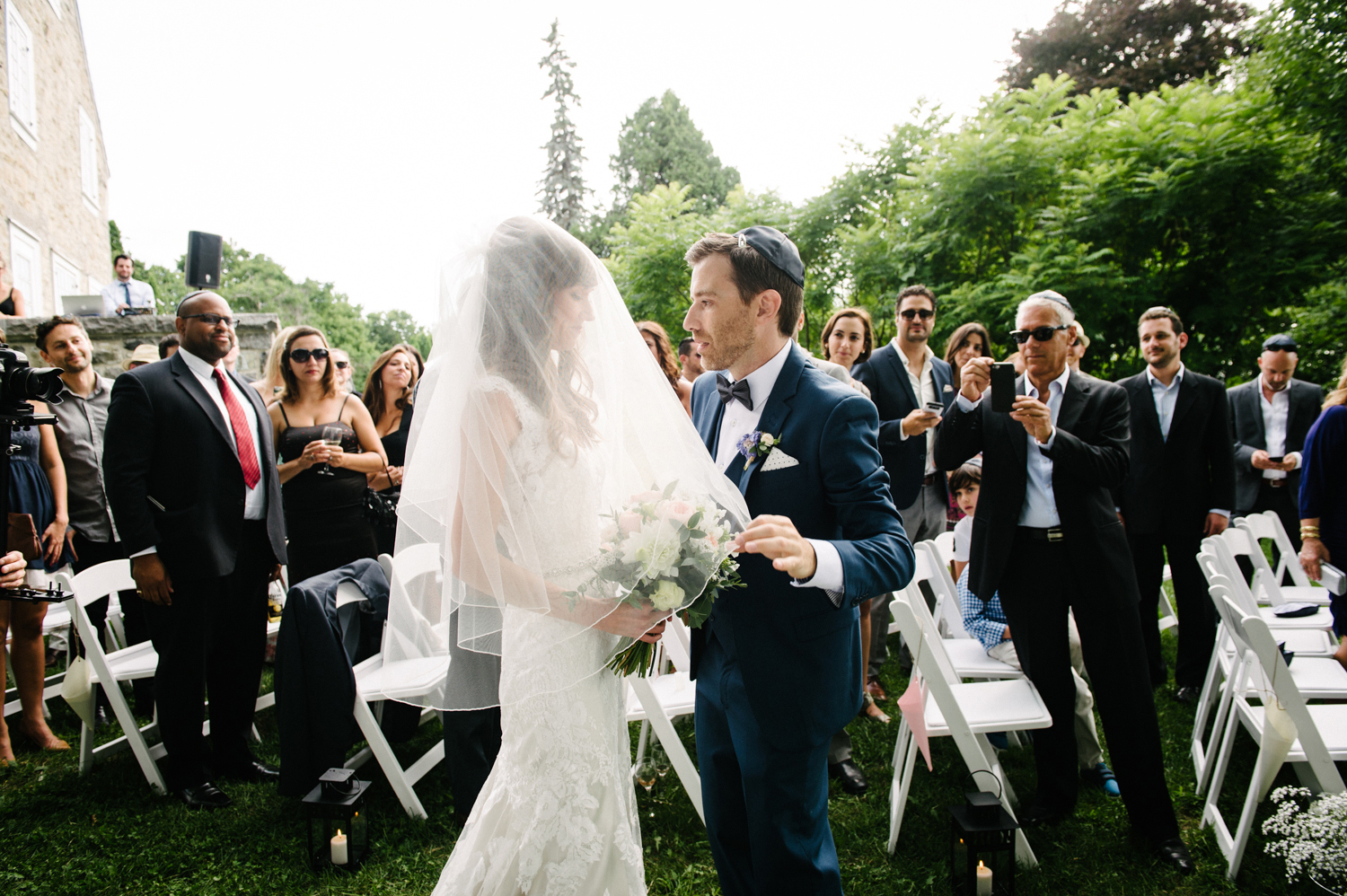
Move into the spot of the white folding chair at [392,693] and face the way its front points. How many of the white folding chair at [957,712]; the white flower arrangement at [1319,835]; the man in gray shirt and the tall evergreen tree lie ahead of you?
2

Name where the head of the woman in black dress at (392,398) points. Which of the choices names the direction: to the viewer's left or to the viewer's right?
to the viewer's right

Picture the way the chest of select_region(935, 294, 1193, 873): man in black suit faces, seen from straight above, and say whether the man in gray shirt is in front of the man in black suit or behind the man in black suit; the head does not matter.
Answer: in front

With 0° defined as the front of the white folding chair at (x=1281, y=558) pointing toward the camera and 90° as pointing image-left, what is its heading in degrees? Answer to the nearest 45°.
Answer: approximately 315°

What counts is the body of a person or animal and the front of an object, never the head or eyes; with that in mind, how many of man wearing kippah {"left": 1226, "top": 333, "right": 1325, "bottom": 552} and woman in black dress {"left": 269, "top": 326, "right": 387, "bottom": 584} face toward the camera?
2

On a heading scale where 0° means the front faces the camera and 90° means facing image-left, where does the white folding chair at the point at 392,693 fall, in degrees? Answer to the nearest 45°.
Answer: approximately 315°

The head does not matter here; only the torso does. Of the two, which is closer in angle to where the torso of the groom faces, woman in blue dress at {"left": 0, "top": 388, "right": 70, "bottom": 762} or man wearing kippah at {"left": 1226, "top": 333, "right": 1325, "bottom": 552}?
the woman in blue dress

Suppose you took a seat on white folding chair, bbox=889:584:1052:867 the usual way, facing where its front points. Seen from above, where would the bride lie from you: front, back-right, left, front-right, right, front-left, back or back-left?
back-right

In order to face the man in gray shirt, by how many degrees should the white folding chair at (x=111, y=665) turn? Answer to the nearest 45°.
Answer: approximately 135° to its left

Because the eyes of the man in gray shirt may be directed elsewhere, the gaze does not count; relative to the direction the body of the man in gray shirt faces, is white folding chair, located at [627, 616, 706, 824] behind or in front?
in front

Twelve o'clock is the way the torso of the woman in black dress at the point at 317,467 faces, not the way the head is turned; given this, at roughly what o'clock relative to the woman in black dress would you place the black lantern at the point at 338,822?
The black lantern is roughly at 12 o'clock from the woman in black dress.

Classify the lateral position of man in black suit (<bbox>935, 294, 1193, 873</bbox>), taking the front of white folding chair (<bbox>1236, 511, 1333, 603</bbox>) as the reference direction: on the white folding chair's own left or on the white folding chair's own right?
on the white folding chair's own right
